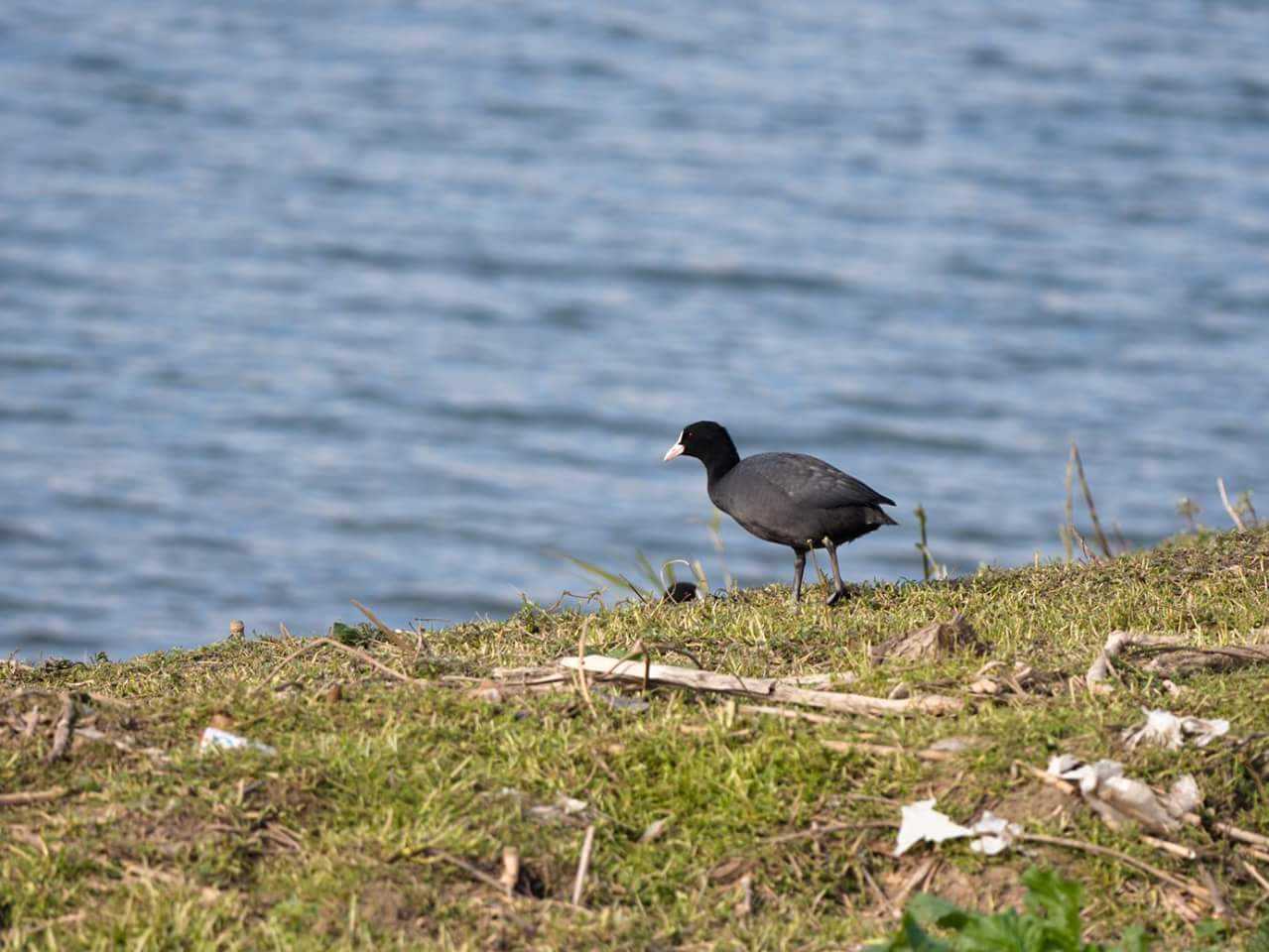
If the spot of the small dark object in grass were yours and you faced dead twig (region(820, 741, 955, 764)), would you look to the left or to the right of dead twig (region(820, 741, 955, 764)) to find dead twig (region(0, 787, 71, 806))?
right

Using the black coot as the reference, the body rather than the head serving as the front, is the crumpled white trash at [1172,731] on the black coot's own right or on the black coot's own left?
on the black coot's own left

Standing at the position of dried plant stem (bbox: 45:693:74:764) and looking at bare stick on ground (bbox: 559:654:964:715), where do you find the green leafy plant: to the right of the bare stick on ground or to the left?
right

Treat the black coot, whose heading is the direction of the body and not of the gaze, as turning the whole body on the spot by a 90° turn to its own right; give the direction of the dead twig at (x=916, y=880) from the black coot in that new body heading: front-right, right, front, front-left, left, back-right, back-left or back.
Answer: back

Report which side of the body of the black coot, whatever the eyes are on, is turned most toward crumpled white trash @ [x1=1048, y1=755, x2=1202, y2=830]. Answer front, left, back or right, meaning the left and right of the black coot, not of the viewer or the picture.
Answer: left

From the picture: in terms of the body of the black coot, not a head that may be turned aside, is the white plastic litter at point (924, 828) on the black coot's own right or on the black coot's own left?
on the black coot's own left

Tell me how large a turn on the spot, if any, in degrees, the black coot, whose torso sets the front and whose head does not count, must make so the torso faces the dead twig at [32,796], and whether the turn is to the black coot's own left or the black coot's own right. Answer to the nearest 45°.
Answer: approximately 45° to the black coot's own left

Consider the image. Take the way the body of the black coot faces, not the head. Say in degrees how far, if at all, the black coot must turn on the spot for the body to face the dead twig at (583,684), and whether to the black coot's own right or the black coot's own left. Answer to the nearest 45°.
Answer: approximately 90° to the black coot's own left

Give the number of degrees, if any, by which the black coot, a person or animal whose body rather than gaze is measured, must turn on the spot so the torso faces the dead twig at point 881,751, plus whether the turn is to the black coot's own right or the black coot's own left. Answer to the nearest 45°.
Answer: approximately 90° to the black coot's own left

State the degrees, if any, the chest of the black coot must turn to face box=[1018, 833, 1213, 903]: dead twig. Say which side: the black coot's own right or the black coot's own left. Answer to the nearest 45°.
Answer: approximately 90° to the black coot's own left

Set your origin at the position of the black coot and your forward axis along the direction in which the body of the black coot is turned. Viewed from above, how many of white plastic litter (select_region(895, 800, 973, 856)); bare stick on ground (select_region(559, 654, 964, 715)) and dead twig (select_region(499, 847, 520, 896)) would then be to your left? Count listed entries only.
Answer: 3

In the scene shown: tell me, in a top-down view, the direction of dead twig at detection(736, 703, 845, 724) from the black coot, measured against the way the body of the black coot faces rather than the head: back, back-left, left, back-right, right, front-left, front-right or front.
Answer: left

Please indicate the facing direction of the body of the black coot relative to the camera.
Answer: to the viewer's left

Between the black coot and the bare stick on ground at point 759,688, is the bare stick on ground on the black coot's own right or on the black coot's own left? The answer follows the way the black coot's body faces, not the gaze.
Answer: on the black coot's own left

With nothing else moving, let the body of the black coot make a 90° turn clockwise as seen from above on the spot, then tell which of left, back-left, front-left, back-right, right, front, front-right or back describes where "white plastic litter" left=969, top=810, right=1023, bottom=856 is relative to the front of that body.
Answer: back
